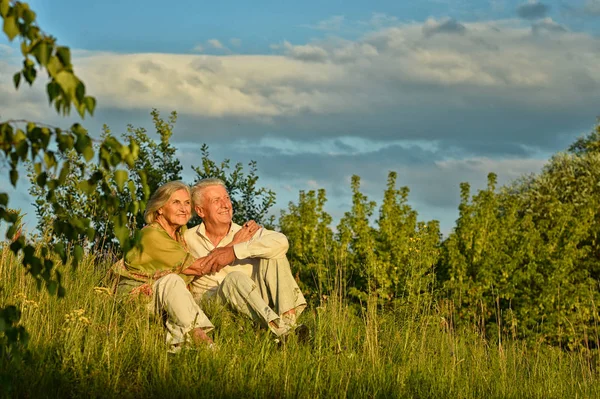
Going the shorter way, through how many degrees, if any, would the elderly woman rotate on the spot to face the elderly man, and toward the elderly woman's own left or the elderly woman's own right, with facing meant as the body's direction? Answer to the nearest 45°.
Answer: approximately 45° to the elderly woman's own left

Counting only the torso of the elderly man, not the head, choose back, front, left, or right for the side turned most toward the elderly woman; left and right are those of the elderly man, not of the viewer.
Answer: right

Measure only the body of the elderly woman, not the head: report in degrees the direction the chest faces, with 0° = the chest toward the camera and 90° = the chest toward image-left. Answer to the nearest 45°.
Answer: approximately 315°

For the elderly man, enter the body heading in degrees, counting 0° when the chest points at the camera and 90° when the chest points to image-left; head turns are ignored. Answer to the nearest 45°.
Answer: approximately 315°
